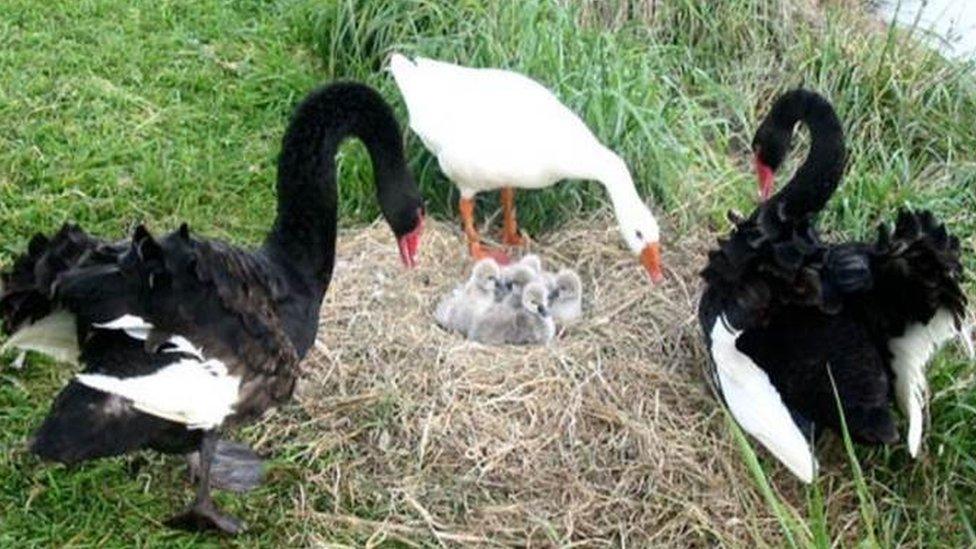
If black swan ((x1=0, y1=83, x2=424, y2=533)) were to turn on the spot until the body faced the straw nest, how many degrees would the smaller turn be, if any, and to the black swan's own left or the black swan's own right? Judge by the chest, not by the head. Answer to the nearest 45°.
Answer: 0° — it already faces it

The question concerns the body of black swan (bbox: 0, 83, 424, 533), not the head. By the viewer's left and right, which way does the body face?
facing to the right of the viewer

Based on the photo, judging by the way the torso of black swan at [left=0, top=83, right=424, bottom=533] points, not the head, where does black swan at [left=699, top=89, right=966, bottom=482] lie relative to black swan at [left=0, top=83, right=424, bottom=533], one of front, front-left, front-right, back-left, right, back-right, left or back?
front
